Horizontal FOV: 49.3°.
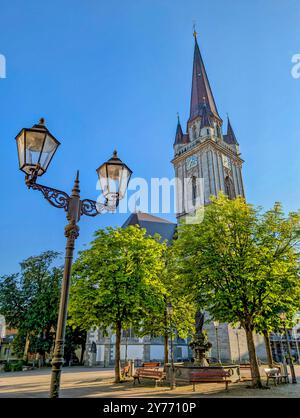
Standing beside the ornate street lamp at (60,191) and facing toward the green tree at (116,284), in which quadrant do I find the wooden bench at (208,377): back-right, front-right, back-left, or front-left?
front-right

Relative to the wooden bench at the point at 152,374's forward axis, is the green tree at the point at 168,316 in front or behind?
behind

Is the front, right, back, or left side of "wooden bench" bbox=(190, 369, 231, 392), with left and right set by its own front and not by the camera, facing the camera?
front

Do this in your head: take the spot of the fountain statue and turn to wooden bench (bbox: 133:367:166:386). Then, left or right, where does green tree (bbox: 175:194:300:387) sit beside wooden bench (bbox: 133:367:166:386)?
left

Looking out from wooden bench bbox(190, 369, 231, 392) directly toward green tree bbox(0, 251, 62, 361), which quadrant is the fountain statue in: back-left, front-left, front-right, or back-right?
front-right

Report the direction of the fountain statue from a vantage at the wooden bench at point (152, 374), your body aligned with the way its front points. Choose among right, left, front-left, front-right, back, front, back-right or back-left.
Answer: back

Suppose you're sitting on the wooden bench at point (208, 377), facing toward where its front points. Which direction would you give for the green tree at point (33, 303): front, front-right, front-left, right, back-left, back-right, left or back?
back-right

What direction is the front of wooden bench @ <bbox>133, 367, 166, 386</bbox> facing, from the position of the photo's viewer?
facing the viewer and to the left of the viewer

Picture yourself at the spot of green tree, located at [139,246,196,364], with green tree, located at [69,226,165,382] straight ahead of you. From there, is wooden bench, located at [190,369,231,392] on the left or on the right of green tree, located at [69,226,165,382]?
left

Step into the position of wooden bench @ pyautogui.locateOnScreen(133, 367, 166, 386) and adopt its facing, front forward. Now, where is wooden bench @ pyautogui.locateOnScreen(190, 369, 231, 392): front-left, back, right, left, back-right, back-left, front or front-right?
left

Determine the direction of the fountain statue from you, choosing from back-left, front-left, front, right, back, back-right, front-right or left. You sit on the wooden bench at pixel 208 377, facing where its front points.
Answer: back

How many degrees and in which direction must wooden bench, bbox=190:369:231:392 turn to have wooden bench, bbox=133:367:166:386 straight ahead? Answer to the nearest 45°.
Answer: approximately 135° to its right

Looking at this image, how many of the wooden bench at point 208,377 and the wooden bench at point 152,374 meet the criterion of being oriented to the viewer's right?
0
